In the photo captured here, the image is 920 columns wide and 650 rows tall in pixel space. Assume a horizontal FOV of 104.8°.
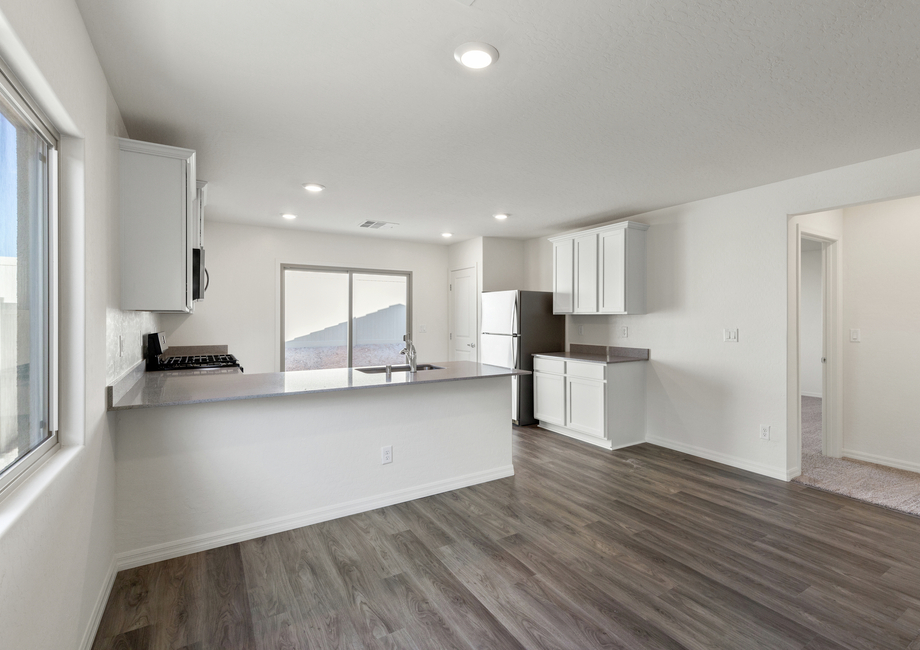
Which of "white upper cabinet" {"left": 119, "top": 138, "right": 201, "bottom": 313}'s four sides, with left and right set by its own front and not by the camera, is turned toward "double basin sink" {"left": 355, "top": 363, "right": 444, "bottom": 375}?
front

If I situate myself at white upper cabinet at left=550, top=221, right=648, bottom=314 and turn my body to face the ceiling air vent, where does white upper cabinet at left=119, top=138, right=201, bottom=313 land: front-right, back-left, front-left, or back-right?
front-left

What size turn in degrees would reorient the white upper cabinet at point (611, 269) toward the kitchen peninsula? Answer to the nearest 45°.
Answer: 0° — it already faces it

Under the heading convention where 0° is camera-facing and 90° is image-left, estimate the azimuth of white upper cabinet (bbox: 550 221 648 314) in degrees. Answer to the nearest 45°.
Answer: approximately 45°

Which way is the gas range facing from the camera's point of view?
to the viewer's right

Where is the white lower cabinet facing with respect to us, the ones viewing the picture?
facing the viewer and to the left of the viewer

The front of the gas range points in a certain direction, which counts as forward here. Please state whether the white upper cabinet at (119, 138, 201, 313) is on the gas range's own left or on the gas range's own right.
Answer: on the gas range's own right

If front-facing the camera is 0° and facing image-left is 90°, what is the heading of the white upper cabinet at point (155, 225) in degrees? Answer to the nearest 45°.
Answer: approximately 270°

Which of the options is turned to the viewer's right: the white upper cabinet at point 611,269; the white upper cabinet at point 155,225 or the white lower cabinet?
the white upper cabinet at point 155,225

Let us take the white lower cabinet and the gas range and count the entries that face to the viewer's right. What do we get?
1

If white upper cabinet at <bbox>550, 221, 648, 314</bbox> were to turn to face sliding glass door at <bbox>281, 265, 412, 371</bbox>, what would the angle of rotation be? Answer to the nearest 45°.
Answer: approximately 45° to its right

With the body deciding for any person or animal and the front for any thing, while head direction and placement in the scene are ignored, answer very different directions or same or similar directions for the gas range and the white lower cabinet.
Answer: very different directions
